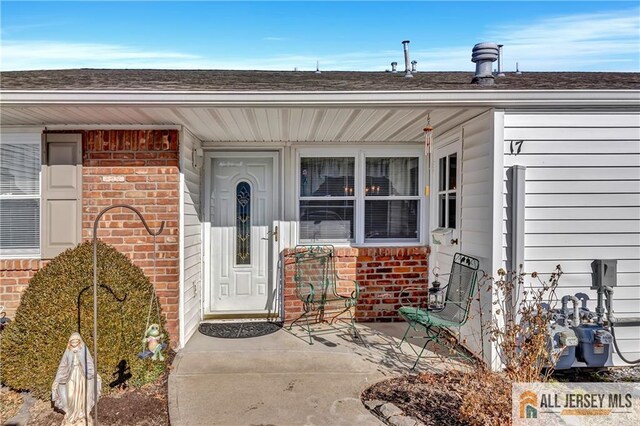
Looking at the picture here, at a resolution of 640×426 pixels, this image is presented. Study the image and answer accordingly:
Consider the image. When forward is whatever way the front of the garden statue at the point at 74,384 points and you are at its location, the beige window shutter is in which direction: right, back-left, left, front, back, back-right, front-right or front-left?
back

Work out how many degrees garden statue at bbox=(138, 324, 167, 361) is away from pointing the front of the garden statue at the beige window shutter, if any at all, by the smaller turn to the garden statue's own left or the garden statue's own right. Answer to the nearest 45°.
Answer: approximately 135° to the garden statue's own right

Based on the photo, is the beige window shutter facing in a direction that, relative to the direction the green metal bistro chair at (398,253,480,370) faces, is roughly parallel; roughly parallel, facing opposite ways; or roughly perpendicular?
roughly perpendicular

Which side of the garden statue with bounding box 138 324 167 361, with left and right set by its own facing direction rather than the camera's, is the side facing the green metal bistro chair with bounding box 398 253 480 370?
left

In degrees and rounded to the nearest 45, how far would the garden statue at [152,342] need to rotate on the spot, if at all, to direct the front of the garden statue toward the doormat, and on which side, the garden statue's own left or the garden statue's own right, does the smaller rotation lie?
approximately 135° to the garden statue's own left

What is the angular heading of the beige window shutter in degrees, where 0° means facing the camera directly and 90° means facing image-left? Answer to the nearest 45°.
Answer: approximately 0°

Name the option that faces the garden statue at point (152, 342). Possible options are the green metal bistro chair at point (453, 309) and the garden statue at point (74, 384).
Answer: the green metal bistro chair

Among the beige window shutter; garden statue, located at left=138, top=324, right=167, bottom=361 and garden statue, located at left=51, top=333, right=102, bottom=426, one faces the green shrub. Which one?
the beige window shutter

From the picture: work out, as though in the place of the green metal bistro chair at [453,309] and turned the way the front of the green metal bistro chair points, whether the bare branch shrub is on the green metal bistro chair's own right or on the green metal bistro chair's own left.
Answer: on the green metal bistro chair's own left

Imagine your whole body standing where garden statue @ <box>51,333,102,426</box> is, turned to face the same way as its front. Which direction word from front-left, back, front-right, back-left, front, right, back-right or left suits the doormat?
back-left
